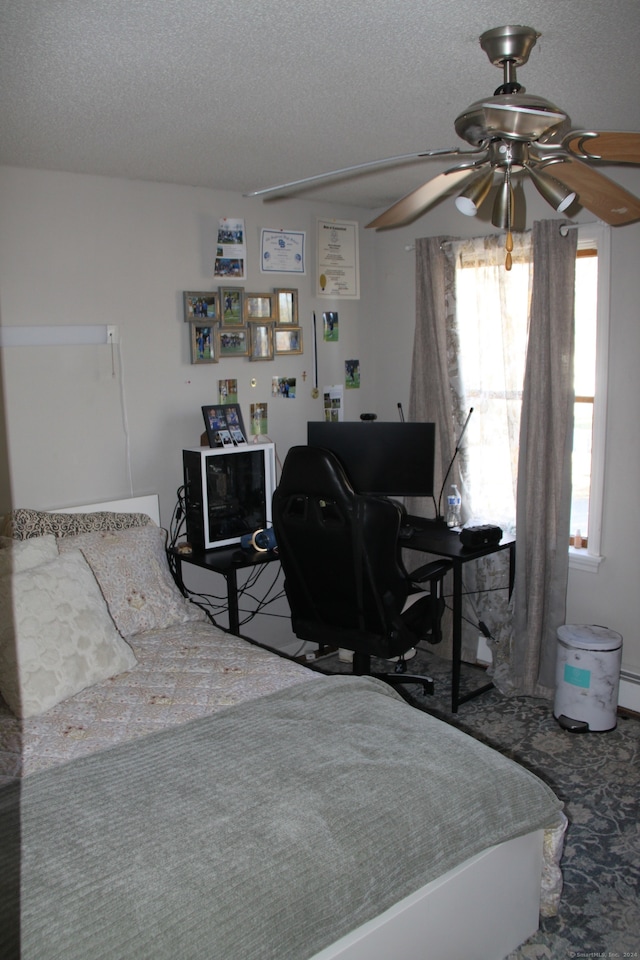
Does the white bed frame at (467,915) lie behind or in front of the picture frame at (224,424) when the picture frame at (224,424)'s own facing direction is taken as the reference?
in front

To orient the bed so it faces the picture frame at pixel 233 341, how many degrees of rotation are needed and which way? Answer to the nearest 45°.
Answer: approximately 135° to its left

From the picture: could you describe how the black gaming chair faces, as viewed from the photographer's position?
facing away from the viewer and to the right of the viewer

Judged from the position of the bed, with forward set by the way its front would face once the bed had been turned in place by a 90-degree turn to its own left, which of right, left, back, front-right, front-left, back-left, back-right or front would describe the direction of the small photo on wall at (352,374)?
front-left

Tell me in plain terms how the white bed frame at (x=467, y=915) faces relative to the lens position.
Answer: facing the viewer and to the right of the viewer

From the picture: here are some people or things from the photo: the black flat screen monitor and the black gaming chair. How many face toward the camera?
1

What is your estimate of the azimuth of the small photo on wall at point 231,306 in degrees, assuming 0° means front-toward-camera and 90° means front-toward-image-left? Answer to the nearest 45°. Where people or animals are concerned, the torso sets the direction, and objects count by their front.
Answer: approximately 315°

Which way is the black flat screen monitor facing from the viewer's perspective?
toward the camera

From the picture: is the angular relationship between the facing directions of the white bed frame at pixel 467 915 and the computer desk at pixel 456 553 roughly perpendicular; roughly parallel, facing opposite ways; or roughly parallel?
roughly perpendicular

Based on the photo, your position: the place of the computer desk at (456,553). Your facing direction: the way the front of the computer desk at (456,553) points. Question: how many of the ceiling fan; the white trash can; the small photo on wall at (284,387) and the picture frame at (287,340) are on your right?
2
